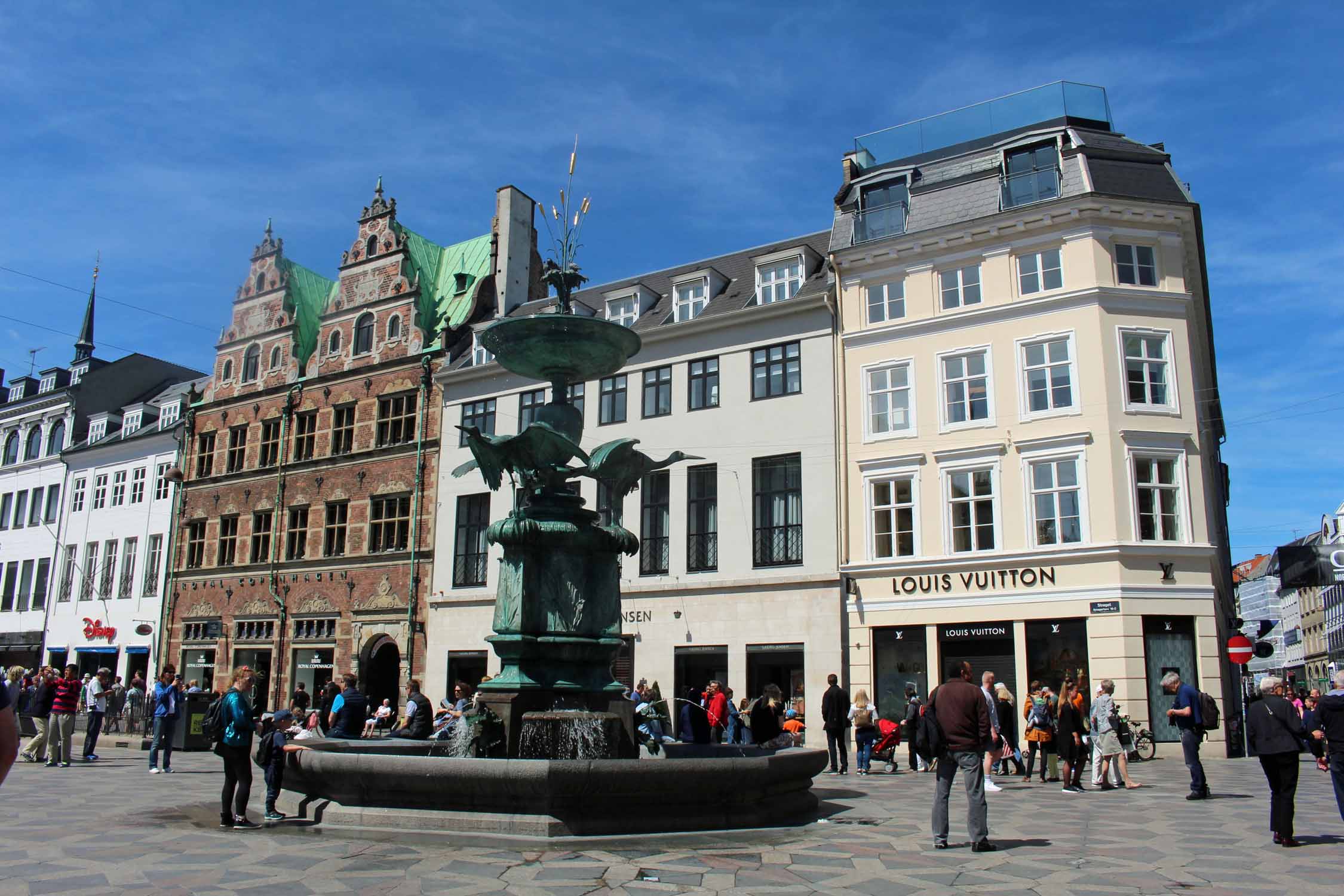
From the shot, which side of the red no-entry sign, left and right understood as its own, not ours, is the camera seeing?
front

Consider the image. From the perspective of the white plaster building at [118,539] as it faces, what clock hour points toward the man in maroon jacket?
The man in maroon jacket is roughly at 10 o'clock from the white plaster building.

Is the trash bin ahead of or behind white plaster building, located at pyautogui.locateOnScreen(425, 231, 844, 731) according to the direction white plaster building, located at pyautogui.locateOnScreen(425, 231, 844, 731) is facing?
ahead

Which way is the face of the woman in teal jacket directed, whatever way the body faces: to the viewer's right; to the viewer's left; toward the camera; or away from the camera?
to the viewer's right

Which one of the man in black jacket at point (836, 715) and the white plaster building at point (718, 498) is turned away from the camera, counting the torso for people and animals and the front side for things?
the man in black jacket

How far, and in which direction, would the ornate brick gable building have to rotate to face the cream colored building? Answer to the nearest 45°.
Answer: approximately 90° to its left

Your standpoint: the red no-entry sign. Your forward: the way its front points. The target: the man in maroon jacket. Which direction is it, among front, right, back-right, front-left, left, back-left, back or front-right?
front

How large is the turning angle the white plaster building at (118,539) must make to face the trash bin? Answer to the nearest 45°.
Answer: approximately 45° to its left

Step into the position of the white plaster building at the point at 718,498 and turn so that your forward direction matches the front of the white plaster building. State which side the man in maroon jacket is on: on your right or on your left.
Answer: on your left

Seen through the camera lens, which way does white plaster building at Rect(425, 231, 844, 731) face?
facing the viewer and to the left of the viewer

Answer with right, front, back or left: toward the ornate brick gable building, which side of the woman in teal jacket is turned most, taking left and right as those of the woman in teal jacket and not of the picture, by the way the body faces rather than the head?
left

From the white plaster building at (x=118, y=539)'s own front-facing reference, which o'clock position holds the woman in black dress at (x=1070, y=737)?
The woman in black dress is roughly at 10 o'clock from the white plaster building.

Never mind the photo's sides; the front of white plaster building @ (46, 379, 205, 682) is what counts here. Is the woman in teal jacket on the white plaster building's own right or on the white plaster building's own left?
on the white plaster building's own left

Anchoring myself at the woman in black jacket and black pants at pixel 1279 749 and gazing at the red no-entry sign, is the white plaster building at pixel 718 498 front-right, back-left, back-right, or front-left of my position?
front-left

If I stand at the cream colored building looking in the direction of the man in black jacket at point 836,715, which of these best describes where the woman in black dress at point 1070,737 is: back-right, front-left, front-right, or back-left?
front-left

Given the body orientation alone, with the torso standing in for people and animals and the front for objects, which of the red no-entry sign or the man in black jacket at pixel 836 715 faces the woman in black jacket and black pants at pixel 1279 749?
the red no-entry sign
